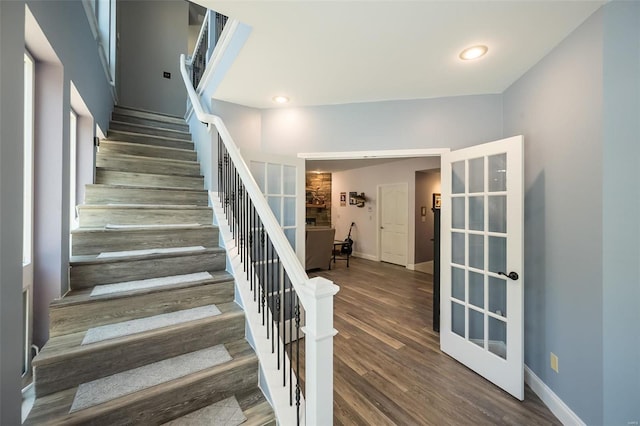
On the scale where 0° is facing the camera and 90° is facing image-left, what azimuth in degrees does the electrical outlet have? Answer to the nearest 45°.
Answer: approximately 45°

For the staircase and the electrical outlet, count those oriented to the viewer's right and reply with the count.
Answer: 0

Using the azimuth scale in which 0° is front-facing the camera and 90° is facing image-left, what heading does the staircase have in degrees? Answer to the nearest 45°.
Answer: approximately 0°

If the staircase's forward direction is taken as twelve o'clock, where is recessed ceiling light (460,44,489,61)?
The recessed ceiling light is roughly at 10 o'clock from the staircase.

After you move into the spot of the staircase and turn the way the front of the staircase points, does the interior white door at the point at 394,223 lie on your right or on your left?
on your left

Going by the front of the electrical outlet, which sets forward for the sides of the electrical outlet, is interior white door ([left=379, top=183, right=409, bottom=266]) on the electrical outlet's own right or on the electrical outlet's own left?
on the electrical outlet's own right
